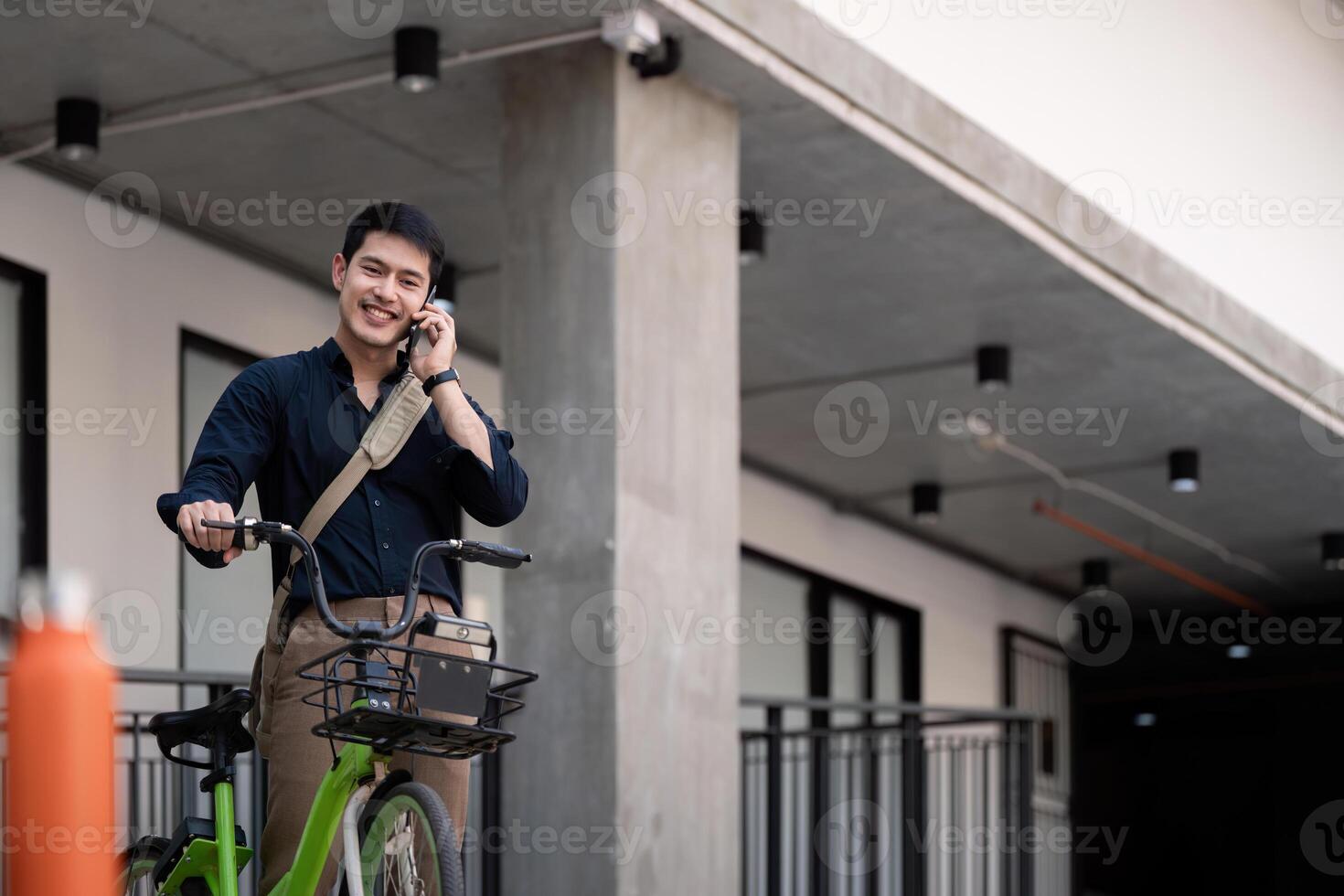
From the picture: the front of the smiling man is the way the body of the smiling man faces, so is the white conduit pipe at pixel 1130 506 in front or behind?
behind

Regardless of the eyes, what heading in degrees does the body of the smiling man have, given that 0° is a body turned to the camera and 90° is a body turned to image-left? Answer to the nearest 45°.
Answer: approximately 0°

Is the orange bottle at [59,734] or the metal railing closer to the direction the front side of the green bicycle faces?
the orange bottle

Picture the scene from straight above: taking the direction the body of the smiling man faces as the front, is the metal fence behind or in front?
behind

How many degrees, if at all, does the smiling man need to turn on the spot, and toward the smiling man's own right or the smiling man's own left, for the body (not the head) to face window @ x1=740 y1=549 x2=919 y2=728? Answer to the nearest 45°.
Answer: approximately 180°

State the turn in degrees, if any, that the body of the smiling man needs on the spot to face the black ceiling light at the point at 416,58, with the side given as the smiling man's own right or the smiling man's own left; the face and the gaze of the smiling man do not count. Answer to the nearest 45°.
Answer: approximately 180°

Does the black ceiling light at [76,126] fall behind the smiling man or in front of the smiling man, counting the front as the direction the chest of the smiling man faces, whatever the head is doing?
behind

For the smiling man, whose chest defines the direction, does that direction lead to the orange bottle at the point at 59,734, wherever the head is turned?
yes

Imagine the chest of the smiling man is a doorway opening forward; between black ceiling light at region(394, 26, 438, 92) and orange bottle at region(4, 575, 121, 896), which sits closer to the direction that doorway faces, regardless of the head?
the orange bottle

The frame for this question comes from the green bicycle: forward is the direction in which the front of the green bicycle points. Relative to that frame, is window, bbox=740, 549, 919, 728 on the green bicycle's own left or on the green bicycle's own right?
on the green bicycle's own left
